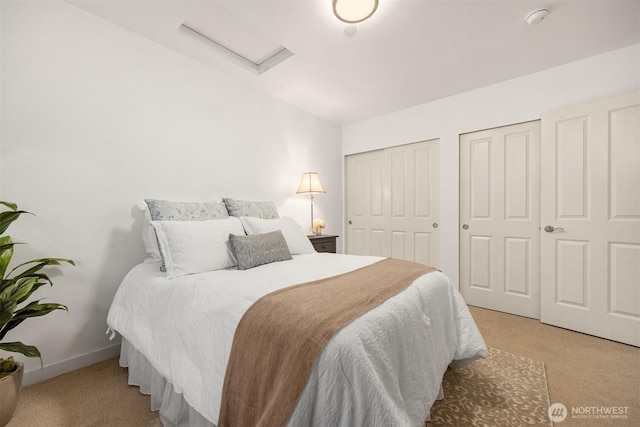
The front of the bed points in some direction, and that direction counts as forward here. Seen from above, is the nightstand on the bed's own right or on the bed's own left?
on the bed's own left

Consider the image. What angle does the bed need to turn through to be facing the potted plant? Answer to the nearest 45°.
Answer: approximately 135° to its right

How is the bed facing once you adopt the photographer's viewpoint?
facing the viewer and to the right of the viewer
